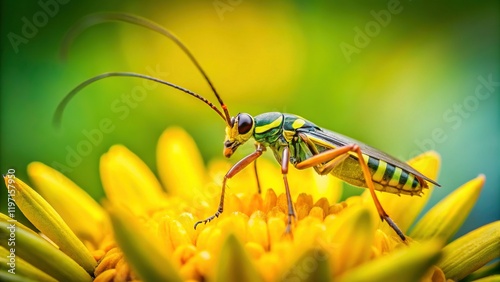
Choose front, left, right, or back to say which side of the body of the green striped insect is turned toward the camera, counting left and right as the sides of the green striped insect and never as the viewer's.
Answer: left
